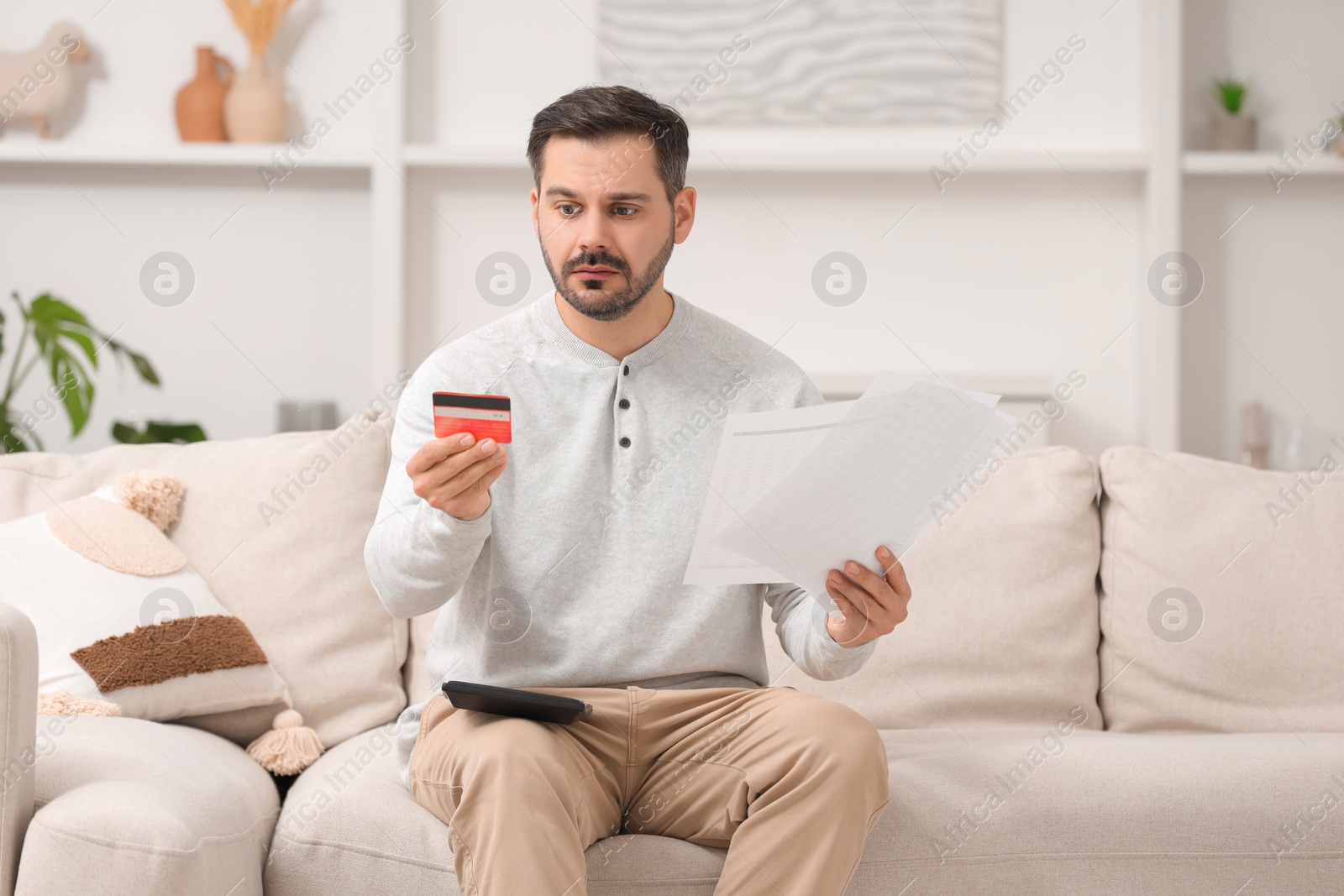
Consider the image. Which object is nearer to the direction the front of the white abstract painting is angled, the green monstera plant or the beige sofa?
the beige sofa

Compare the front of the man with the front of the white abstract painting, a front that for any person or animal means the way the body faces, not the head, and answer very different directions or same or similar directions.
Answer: same or similar directions

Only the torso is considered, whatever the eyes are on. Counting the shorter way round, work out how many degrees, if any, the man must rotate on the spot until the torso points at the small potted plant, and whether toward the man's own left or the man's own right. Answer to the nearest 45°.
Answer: approximately 135° to the man's own left

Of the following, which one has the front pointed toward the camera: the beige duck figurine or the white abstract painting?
the white abstract painting

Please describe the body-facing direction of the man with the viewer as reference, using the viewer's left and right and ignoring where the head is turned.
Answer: facing the viewer

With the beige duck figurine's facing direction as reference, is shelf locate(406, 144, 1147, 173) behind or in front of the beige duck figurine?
in front

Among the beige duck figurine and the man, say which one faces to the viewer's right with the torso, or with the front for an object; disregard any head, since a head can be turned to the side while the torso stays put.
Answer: the beige duck figurine

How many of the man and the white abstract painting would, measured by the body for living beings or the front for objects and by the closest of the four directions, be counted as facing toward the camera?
2

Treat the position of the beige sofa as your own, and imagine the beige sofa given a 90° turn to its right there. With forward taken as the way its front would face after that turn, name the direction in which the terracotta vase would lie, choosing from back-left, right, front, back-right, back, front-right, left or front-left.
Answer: front-right

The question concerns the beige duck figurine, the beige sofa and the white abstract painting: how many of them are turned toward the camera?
2

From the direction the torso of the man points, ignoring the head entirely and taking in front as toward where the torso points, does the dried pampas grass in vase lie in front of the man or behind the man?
behind

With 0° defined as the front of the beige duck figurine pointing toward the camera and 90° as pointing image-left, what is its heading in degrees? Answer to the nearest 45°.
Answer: approximately 270°

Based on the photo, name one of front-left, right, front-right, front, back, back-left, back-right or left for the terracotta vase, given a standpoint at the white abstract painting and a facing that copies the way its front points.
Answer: right
